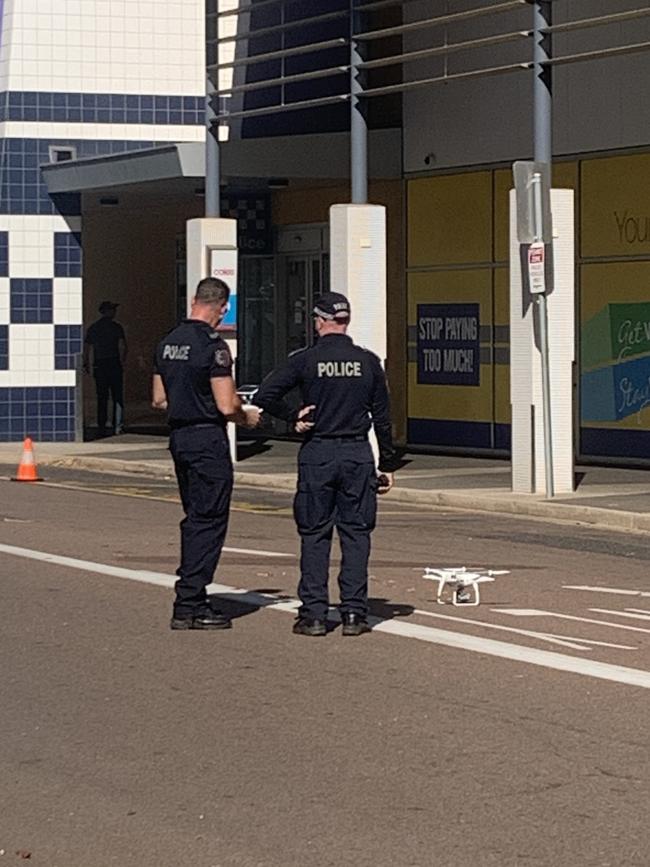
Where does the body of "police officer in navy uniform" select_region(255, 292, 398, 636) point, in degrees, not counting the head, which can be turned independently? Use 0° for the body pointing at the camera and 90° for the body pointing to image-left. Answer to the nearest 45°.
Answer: approximately 180°

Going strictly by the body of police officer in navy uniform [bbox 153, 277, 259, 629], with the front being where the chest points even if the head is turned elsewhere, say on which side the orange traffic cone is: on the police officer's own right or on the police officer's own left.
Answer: on the police officer's own left

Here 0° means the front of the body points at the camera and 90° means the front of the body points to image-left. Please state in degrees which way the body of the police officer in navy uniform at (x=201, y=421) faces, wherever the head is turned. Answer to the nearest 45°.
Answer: approximately 225°

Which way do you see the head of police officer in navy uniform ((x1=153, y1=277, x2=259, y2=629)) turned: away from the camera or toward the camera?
away from the camera

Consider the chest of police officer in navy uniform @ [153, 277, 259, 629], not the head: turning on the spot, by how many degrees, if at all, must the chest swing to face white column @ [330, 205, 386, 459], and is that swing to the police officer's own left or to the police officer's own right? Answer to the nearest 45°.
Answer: approximately 45° to the police officer's own left

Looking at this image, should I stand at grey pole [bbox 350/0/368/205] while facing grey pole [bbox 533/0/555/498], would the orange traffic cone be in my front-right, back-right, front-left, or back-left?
back-right

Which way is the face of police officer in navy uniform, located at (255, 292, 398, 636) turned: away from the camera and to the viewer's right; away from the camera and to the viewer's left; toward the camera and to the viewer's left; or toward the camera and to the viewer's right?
away from the camera and to the viewer's left
